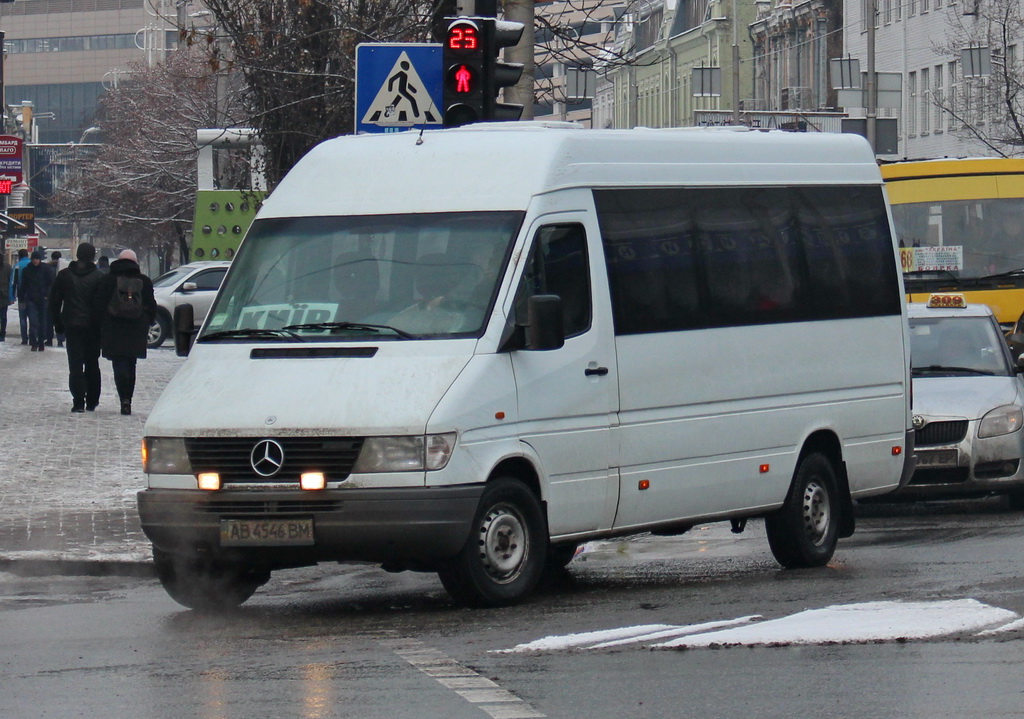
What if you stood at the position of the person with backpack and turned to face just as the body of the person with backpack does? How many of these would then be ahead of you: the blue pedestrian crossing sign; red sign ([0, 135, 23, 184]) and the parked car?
2

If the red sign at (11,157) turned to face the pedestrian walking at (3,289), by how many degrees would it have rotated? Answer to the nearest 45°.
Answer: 0° — it already faces them

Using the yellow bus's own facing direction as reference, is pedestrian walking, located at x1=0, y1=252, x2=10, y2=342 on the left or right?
on its right

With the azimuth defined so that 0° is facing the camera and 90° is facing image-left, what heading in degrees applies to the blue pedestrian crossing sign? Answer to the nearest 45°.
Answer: approximately 0°

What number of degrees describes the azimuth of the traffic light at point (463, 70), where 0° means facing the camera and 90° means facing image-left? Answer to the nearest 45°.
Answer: approximately 0°

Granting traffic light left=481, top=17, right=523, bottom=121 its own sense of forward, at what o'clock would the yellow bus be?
The yellow bus is roughly at 10 o'clock from the traffic light.

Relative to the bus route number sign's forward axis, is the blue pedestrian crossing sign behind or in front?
in front

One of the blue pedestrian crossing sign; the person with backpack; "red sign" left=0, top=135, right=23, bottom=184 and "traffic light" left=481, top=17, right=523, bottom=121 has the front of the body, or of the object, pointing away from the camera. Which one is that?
the person with backpack

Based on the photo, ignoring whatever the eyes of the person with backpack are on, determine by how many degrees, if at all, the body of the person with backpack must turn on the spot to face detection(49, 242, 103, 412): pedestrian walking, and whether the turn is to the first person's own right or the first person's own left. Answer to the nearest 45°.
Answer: approximately 45° to the first person's own left

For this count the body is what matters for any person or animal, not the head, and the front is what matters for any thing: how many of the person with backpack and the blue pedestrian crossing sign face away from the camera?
1

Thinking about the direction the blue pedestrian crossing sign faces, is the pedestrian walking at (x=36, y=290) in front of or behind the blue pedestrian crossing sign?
behind

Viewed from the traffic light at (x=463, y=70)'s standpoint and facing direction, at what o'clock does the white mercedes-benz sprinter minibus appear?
The white mercedes-benz sprinter minibus is roughly at 12 o'clock from the traffic light.

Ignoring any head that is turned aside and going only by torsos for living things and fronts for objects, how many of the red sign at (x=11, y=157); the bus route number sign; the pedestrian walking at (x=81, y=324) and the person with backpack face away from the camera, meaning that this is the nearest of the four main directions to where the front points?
2
